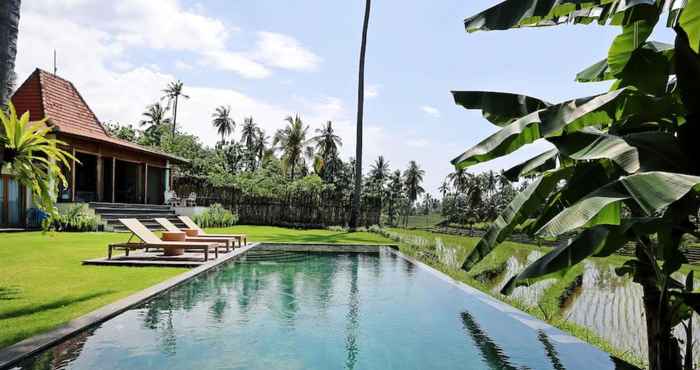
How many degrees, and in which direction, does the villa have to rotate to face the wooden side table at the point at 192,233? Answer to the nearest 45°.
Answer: approximately 45° to its right

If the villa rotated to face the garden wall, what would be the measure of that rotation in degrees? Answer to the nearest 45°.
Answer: approximately 45° to its left

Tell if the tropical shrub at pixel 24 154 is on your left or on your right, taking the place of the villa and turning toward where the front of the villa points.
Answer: on your right

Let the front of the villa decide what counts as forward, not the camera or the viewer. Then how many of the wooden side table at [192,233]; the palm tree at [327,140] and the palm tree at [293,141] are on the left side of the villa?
2

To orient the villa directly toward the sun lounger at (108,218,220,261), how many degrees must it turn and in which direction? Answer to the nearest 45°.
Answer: approximately 45° to its right

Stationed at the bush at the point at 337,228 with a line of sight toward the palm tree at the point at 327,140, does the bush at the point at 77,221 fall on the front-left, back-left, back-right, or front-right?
back-left

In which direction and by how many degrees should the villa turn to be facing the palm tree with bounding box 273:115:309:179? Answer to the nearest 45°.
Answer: approximately 90° to its left

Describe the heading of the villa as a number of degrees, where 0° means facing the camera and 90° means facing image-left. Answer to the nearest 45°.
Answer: approximately 315°
